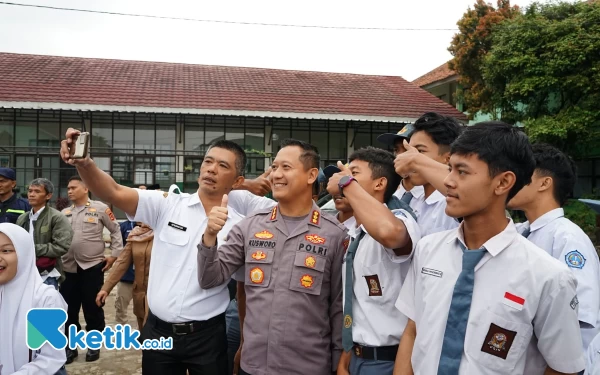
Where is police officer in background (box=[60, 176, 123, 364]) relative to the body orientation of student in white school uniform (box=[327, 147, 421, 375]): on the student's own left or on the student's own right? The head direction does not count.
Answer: on the student's own right

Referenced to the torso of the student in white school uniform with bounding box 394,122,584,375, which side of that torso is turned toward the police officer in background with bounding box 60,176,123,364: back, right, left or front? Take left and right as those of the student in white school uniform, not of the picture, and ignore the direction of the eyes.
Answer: right

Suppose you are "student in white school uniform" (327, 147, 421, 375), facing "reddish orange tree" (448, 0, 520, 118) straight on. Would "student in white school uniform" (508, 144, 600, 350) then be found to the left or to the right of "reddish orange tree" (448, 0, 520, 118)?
right

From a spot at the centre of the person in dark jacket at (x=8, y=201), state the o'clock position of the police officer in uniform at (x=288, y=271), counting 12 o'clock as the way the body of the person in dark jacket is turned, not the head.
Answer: The police officer in uniform is roughly at 10 o'clock from the person in dark jacket.

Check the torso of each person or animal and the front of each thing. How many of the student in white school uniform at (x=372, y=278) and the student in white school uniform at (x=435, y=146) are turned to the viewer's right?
0

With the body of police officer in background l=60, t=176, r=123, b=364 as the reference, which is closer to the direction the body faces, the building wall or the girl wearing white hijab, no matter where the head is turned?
the girl wearing white hijab

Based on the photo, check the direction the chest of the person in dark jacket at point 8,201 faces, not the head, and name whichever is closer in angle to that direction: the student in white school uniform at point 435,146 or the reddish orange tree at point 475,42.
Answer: the student in white school uniform

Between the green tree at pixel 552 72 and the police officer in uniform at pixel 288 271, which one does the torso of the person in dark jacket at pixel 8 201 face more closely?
the police officer in uniform

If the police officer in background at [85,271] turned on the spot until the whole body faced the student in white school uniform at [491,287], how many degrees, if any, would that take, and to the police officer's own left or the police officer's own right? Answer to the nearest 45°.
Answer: approximately 45° to the police officer's own left

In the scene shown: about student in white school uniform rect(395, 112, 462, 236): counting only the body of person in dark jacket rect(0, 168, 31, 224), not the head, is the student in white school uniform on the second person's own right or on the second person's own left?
on the second person's own left

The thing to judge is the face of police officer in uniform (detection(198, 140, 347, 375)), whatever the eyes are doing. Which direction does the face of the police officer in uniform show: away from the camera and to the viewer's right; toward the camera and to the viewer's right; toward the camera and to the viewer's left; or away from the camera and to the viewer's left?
toward the camera and to the viewer's left
